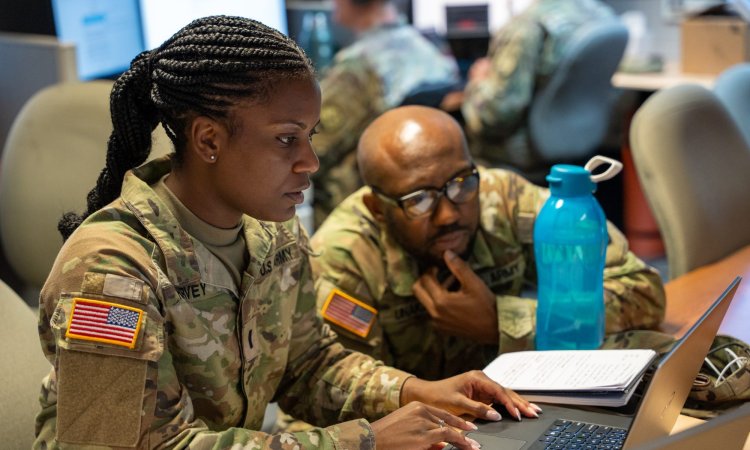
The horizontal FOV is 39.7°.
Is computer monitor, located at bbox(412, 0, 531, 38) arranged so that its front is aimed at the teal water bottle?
yes

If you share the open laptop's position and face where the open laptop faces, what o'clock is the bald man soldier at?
The bald man soldier is roughly at 2 o'clock from the open laptop.

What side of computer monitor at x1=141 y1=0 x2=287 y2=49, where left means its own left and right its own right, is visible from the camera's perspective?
front

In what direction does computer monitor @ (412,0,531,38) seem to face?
toward the camera

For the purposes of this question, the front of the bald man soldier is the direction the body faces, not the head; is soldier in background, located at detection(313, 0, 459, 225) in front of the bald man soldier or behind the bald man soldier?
behind

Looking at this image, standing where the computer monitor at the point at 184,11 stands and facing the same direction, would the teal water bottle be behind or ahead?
ahead

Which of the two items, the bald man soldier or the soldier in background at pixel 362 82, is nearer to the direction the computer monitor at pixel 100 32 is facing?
the bald man soldier

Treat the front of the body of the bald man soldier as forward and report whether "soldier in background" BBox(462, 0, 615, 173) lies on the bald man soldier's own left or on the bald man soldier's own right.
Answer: on the bald man soldier's own left

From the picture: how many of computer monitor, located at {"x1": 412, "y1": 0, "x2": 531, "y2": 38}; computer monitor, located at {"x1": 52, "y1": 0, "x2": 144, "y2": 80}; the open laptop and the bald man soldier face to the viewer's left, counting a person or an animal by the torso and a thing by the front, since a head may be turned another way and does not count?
1

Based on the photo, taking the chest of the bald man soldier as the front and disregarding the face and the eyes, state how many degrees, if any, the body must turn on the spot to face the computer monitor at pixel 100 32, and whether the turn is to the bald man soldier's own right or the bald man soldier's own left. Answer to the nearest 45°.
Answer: approximately 180°

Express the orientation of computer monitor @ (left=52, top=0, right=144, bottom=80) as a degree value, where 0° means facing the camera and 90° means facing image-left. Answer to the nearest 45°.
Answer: approximately 0°

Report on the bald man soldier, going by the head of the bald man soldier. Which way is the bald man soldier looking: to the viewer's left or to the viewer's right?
to the viewer's right

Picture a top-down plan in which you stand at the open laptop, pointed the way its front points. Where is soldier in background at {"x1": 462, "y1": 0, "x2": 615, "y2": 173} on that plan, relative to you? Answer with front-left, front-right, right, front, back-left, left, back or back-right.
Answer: right

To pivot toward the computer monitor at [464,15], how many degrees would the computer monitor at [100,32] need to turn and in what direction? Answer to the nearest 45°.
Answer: approximately 135° to its left

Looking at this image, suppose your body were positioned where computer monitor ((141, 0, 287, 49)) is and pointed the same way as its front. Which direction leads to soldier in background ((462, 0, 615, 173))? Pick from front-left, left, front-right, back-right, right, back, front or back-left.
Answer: left

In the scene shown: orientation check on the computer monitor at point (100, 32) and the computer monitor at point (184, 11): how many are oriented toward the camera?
2
